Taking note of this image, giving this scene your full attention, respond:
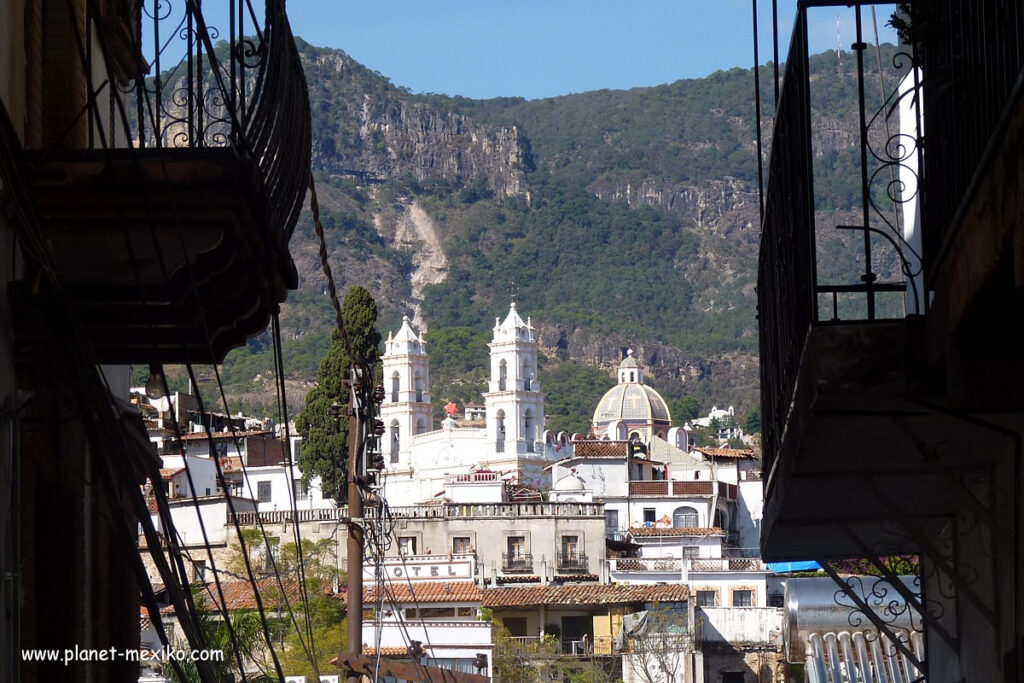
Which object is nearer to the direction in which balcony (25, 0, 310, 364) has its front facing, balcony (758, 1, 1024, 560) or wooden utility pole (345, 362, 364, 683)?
the balcony

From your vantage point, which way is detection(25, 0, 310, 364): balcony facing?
to the viewer's right

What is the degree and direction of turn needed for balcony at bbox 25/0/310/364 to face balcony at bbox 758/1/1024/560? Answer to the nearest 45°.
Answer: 0° — it already faces it

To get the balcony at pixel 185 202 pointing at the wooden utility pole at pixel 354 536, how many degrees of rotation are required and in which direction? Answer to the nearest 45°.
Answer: approximately 90° to its left
